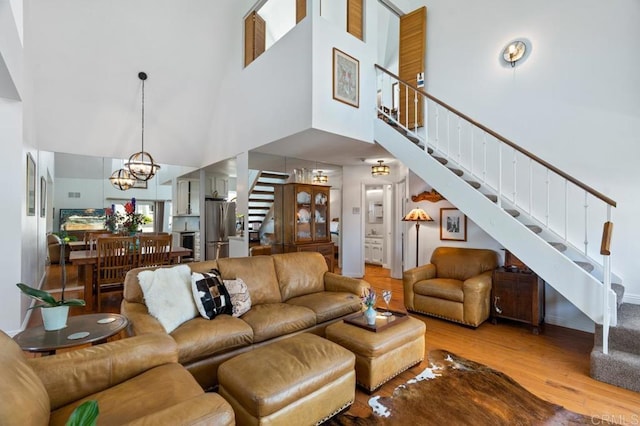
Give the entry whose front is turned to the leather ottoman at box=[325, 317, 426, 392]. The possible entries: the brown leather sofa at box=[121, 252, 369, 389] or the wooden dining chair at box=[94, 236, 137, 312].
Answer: the brown leather sofa

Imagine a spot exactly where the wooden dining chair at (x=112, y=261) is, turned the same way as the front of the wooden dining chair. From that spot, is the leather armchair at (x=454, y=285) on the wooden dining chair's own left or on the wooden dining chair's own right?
on the wooden dining chair's own right

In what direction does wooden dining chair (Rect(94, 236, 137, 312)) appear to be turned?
away from the camera

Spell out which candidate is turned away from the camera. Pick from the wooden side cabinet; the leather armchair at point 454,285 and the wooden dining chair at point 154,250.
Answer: the wooden dining chair

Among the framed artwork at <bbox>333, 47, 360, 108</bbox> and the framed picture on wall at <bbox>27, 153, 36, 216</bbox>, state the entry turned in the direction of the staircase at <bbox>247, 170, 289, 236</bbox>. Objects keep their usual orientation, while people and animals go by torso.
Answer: the framed picture on wall

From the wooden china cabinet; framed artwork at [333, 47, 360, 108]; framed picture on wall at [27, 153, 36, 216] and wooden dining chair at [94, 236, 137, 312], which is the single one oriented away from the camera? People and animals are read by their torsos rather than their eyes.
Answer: the wooden dining chair

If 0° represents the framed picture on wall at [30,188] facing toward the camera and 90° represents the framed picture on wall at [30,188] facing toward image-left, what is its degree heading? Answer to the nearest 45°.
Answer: approximately 270°

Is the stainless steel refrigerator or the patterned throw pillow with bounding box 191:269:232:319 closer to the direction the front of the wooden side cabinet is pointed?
the patterned throw pillow

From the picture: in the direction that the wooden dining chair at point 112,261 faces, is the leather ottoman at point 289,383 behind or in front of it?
behind

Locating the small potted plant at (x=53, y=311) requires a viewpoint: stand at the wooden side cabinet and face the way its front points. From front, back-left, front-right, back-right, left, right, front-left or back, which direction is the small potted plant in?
front

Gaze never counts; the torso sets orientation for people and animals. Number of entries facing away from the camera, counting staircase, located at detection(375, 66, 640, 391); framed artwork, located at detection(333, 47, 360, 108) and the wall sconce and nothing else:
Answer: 0

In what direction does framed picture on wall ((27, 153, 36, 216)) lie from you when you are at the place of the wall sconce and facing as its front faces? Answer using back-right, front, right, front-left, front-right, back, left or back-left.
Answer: front

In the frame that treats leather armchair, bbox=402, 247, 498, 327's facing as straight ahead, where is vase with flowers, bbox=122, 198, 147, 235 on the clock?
The vase with flowers is roughly at 1 o'clock from the leather armchair.

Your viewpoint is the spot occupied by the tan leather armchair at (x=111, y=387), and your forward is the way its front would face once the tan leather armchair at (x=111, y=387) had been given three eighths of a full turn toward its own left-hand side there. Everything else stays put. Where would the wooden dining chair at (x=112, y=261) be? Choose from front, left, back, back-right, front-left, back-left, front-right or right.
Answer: right

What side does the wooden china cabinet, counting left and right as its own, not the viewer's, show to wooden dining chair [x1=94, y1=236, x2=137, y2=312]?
right

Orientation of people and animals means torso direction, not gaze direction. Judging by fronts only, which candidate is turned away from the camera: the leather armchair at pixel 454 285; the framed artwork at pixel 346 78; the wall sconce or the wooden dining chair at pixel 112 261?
the wooden dining chair

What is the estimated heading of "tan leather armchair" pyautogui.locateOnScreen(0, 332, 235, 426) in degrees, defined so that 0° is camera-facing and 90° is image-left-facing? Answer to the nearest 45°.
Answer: approximately 225°
